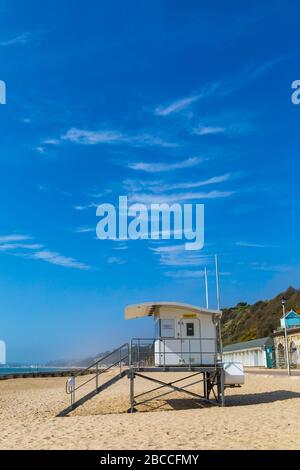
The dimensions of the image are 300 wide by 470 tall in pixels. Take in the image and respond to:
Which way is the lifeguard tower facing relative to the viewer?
to the viewer's left
